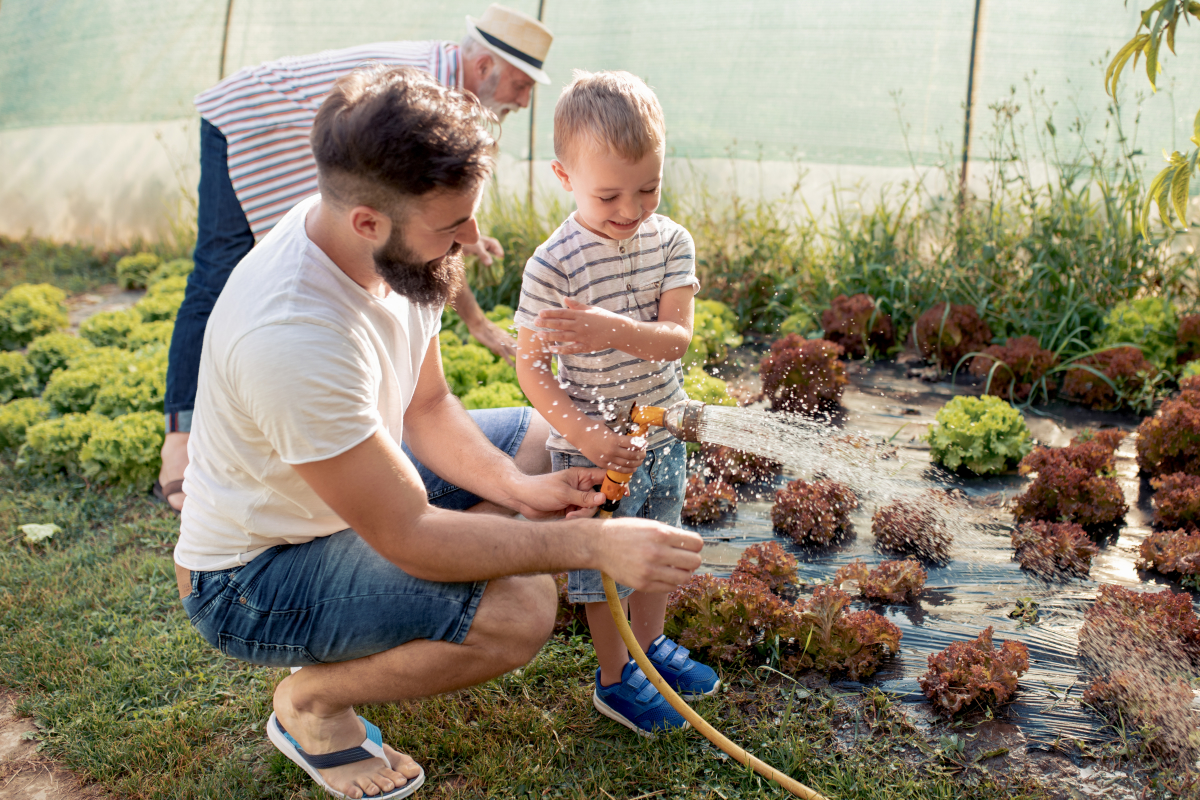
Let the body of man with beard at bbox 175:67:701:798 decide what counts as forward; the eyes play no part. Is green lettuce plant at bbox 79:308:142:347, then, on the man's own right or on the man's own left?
on the man's own left

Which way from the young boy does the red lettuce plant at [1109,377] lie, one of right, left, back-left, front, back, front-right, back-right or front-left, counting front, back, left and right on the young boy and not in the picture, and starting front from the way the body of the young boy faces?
left

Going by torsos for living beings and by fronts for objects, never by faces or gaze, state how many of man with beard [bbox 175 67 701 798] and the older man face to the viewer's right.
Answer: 2

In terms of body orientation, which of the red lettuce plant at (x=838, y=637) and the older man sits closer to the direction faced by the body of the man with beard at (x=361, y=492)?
the red lettuce plant

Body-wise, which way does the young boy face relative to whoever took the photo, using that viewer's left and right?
facing the viewer and to the right of the viewer

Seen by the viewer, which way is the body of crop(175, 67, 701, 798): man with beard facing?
to the viewer's right

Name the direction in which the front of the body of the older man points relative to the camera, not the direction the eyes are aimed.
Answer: to the viewer's right

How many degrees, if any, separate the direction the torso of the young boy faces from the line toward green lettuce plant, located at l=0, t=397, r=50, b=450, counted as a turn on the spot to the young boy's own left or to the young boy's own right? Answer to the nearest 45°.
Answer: approximately 180°

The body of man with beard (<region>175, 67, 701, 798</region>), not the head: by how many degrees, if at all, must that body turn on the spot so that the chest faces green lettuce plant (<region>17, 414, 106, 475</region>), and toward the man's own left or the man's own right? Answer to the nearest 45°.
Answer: approximately 135° to the man's own left

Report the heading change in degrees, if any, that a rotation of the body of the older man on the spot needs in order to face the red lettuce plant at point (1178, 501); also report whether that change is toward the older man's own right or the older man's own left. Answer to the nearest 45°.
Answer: approximately 45° to the older man's own right

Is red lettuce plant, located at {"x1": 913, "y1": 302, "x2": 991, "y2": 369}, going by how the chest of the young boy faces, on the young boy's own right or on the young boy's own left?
on the young boy's own left

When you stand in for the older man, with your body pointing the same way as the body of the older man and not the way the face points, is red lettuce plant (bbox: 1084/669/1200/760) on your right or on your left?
on your right

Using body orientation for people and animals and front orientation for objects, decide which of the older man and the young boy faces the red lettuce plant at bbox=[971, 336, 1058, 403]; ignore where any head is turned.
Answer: the older man

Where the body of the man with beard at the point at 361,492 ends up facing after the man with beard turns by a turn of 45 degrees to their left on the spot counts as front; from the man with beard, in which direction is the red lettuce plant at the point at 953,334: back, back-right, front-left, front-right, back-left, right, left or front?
front

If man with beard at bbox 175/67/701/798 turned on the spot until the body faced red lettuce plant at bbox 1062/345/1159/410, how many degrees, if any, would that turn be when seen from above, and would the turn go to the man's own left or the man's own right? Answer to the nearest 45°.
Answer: approximately 45° to the man's own left

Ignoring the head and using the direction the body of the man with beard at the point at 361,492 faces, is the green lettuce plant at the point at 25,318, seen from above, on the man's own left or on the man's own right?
on the man's own left
